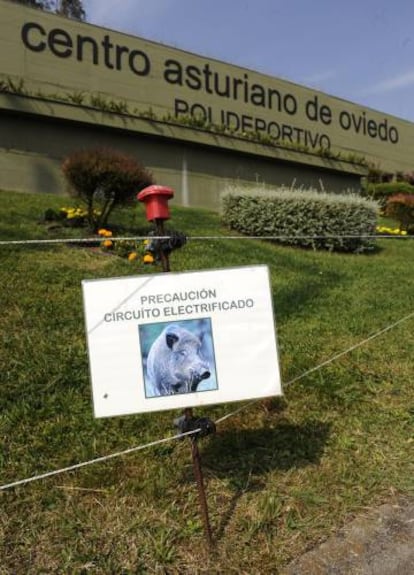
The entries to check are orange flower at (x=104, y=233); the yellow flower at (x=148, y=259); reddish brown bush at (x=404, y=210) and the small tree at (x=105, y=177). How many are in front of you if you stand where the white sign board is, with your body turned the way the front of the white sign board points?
0

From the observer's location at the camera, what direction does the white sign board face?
facing the viewer

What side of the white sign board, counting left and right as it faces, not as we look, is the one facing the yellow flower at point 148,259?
back

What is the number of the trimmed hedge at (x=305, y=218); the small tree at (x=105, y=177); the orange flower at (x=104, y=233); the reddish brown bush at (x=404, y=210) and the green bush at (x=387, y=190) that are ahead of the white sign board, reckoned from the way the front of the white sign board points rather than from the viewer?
0

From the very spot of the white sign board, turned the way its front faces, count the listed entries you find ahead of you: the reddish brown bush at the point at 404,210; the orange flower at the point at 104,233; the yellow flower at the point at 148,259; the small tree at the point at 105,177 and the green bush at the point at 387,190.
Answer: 0

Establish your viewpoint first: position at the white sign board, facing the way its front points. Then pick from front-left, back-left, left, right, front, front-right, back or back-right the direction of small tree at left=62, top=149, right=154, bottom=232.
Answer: back

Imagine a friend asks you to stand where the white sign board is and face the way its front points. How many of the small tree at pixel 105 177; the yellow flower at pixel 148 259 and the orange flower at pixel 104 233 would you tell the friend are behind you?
3

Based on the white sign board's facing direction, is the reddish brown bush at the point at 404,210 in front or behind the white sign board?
behind

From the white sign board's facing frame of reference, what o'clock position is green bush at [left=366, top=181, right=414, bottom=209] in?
The green bush is roughly at 7 o'clock from the white sign board.

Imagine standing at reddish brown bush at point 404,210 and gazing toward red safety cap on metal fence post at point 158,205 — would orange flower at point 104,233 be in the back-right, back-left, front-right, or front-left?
front-right

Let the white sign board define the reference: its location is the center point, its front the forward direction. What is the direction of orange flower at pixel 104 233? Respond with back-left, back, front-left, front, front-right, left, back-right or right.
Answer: back
